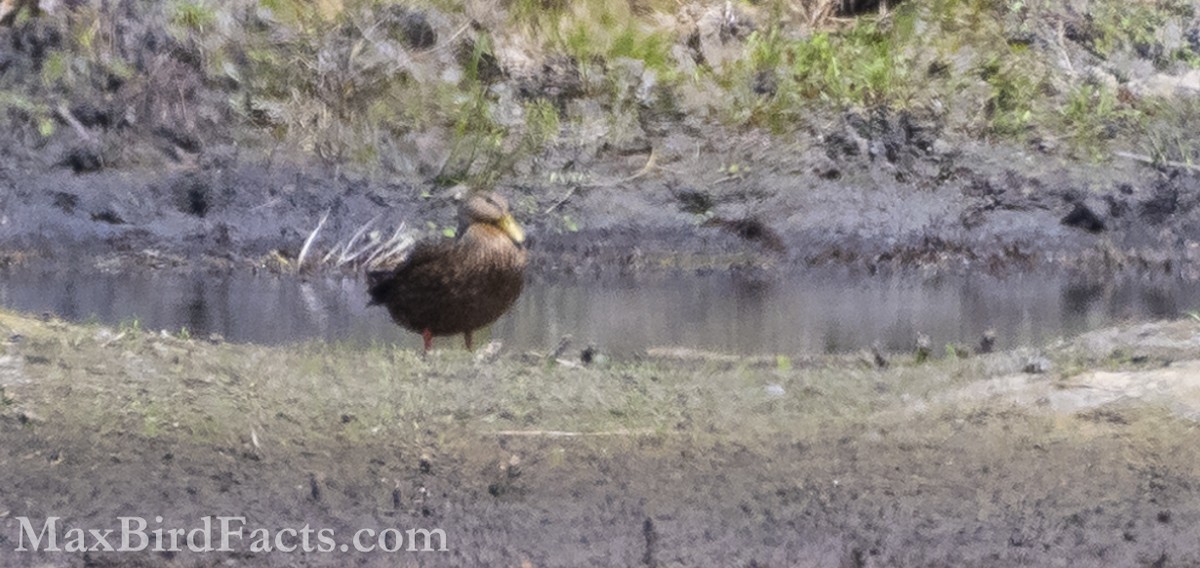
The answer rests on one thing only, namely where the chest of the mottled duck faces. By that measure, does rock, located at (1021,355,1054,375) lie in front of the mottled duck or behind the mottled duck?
in front

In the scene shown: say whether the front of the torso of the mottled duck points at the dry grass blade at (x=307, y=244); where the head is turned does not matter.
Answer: no

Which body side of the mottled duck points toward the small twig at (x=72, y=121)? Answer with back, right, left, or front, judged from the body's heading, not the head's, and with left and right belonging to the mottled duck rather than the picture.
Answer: back

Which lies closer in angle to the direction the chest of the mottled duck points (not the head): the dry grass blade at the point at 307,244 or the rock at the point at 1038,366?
the rock

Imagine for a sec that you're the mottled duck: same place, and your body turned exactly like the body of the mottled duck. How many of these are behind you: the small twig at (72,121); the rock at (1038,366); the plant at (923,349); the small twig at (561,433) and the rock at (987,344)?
1

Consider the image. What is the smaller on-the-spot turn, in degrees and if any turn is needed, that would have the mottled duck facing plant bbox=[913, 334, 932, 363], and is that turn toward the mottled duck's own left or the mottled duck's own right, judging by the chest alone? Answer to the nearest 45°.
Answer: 0° — it already faces it

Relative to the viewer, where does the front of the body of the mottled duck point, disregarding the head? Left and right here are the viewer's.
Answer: facing the viewer and to the right of the viewer

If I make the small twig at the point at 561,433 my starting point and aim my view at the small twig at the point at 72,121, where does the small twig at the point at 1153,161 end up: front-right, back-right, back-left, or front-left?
front-right

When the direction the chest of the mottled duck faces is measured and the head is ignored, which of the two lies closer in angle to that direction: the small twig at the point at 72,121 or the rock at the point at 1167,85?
the rock

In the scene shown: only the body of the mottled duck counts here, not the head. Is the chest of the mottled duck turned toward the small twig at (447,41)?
no

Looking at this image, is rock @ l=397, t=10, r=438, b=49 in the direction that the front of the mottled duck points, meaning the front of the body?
no

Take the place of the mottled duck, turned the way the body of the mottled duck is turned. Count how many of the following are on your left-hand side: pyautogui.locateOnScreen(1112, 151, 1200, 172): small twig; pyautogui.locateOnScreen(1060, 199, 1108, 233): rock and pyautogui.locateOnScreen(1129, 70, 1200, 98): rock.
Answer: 3

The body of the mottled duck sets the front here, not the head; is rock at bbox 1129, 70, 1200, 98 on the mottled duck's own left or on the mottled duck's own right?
on the mottled duck's own left

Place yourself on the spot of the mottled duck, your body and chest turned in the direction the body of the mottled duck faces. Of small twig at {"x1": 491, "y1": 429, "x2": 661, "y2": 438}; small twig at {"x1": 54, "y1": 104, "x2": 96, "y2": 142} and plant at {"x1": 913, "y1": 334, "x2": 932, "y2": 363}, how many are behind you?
1

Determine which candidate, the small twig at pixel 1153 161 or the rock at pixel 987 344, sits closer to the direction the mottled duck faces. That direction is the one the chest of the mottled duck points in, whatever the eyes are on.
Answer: the rock

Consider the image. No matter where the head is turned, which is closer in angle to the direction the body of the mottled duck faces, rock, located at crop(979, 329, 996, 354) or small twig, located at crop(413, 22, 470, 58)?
the rock

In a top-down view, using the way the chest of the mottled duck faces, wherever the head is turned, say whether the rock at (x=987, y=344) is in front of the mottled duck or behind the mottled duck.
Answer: in front

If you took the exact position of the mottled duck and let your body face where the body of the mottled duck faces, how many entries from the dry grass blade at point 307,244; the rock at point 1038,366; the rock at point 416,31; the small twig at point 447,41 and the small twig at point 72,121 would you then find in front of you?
1

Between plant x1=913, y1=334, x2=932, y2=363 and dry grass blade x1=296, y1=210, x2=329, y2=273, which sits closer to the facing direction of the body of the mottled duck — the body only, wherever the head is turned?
the plant
